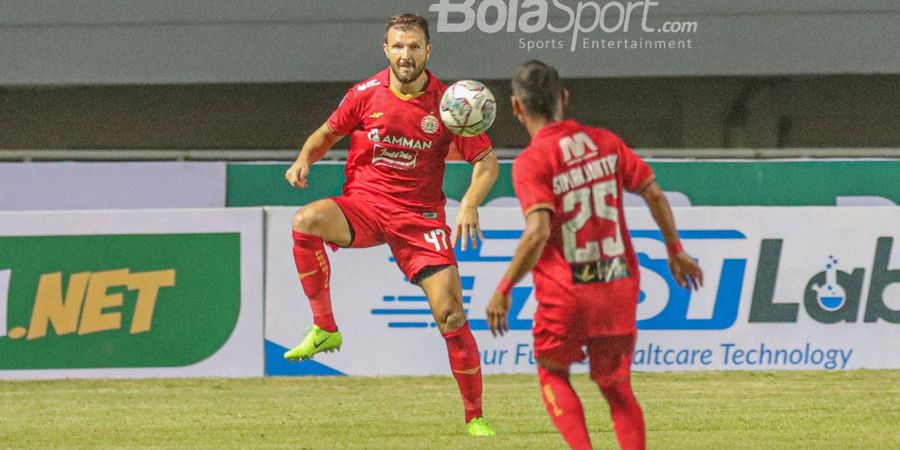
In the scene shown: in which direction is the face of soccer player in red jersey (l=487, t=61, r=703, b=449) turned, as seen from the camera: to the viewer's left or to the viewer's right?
to the viewer's left

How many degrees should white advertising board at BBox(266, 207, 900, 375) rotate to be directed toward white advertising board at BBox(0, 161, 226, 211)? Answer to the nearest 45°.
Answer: approximately 90° to its right

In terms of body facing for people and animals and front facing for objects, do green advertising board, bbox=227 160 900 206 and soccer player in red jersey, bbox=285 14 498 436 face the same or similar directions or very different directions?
same or similar directions

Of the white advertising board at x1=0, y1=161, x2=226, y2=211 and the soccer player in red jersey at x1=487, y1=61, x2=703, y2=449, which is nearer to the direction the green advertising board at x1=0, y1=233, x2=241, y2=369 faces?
the soccer player in red jersey

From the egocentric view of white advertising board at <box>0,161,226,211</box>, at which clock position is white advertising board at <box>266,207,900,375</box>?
white advertising board at <box>266,207,900,375</box> is roughly at 10 o'clock from white advertising board at <box>0,161,226,211</box>.

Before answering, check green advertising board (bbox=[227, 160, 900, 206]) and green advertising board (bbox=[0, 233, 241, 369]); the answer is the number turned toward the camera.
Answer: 2

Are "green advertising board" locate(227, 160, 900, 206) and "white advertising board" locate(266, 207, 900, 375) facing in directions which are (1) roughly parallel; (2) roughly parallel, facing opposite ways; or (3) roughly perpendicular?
roughly parallel

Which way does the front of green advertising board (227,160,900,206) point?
toward the camera

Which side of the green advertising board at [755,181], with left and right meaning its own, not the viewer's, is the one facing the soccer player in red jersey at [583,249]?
front

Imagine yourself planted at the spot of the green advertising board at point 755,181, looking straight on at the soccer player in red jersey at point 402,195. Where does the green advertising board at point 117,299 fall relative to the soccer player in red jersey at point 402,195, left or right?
right

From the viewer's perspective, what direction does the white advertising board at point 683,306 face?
toward the camera

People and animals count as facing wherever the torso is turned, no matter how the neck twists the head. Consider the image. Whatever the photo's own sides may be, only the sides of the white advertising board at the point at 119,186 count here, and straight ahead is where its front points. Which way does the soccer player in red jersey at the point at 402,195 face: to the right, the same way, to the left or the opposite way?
the same way

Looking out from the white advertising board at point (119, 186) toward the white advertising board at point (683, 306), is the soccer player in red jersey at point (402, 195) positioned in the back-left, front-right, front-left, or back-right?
front-right

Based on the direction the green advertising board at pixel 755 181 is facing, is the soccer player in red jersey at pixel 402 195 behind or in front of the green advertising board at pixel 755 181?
in front

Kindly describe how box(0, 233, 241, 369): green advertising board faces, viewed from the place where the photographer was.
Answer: facing the viewer

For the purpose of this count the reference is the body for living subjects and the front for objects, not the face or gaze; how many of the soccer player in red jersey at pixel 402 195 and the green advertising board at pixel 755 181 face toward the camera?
2

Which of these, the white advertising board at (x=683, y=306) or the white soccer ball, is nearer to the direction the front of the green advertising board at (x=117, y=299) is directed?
the white soccer ball

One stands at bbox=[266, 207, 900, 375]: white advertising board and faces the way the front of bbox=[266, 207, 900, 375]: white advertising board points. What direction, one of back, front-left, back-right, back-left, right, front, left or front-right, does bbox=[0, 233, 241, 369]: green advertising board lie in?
right
